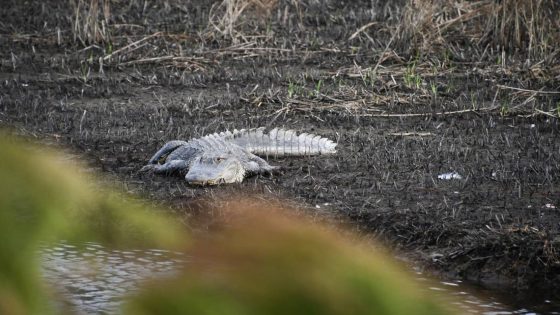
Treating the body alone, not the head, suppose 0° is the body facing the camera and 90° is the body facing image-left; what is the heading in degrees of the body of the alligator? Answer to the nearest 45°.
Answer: approximately 45°

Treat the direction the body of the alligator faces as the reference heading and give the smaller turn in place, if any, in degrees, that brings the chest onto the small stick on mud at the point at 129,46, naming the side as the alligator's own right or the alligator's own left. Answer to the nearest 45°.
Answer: approximately 135° to the alligator's own right
